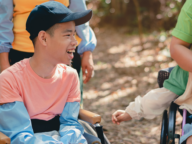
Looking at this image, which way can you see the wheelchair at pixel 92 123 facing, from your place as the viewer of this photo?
facing the viewer and to the right of the viewer

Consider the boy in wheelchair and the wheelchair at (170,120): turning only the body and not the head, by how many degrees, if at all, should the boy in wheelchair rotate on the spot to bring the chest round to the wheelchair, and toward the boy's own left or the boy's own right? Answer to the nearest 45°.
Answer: approximately 45° to the boy's own left

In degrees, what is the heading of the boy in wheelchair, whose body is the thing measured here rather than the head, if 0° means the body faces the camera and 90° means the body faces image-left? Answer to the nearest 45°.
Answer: approximately 315°
